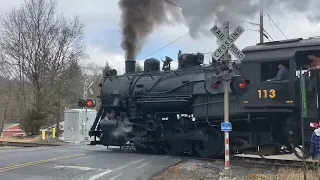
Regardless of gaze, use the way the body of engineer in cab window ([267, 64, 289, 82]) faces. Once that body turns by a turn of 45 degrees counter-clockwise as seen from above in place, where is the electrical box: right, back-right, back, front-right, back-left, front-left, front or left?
right

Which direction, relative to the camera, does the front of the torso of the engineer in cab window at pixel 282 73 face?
to the viewer's left

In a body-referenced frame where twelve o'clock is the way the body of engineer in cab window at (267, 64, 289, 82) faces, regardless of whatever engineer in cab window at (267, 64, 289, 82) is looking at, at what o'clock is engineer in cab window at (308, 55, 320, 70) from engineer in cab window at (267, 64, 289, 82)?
engineer in cab window at (308, 55, 320, 70) is roughly at 7 o'clock from engineer in cab window at (267, 64, 289, 82).
